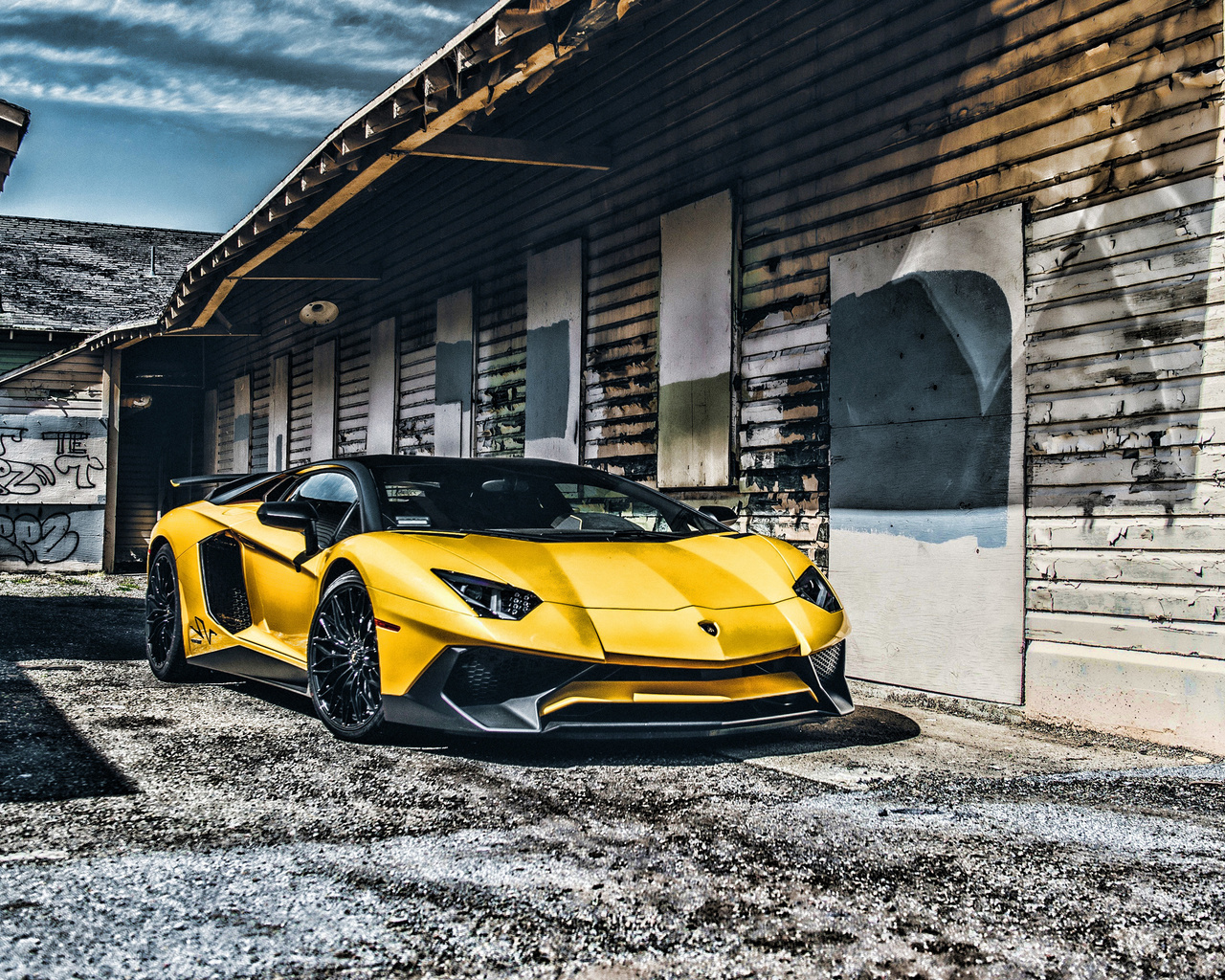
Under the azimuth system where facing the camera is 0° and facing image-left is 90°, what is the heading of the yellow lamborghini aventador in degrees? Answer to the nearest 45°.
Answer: approximately 315°

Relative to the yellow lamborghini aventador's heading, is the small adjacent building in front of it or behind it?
behind
